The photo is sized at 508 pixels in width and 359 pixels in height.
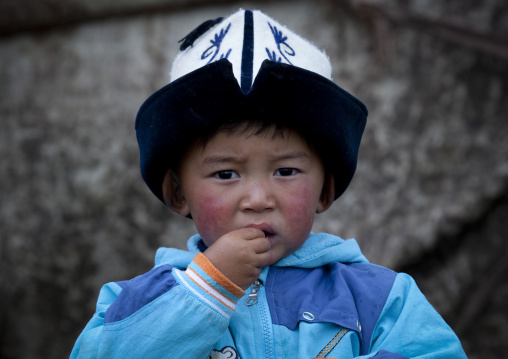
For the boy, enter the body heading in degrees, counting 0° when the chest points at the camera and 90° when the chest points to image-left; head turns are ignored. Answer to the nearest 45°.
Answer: approximately 0°
